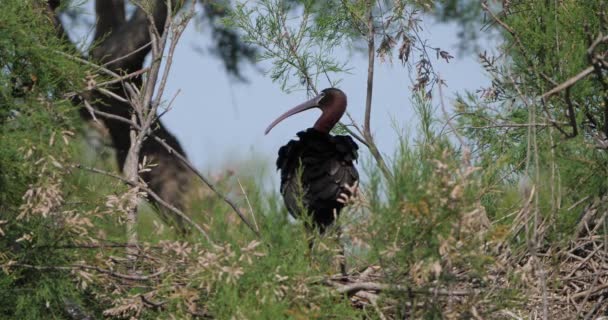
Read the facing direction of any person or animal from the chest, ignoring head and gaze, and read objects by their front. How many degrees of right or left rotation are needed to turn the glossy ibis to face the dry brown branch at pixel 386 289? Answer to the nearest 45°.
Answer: approximately 180°

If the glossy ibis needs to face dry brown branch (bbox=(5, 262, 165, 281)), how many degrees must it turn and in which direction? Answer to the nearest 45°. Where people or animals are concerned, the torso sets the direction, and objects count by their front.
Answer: approximately 135° to its left

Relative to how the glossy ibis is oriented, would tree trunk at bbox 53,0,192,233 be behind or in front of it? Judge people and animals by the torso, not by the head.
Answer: in front

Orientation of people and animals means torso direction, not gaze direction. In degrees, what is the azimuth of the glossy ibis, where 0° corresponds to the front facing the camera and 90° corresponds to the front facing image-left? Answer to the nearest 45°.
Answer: approximately 180°

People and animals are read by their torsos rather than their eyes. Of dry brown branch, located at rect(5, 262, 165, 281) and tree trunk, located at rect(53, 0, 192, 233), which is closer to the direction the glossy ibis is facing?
the tree trunk
